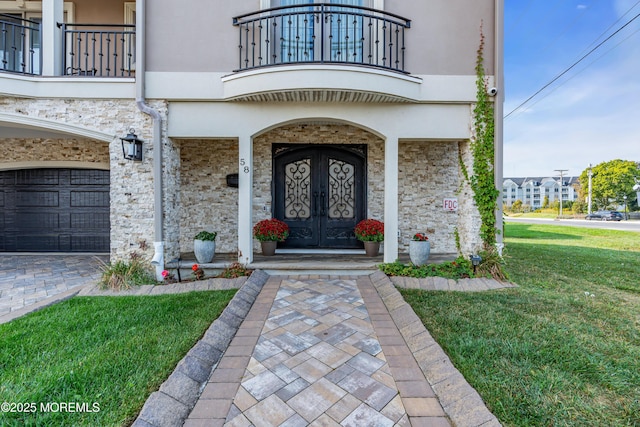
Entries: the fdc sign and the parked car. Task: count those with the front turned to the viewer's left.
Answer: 1

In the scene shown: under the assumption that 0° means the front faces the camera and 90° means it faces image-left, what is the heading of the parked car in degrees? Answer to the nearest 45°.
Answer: approximately 90°

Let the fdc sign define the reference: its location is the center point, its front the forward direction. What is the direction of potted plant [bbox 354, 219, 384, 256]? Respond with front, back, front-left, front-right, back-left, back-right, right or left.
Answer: front-right

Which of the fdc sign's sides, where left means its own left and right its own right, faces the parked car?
back

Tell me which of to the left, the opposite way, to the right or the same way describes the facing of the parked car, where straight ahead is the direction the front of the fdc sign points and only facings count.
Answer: to the right

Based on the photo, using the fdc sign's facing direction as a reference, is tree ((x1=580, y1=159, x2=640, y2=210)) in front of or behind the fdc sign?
behind

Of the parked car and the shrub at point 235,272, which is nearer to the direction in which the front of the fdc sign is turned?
the shrub

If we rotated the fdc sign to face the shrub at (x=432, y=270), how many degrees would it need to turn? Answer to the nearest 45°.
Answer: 0° — it already faces it

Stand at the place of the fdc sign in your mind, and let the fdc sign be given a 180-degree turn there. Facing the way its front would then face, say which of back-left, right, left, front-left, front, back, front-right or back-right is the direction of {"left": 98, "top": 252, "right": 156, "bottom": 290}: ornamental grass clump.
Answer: back-left

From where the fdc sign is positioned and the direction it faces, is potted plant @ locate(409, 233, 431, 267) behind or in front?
in front

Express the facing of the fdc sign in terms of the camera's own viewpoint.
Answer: facing the viewer

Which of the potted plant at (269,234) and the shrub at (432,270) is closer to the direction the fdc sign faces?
the shrub
